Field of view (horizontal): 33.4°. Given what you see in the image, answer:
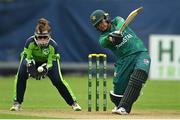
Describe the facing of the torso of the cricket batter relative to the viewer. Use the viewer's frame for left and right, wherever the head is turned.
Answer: facing the viewer and to the left of the viewer

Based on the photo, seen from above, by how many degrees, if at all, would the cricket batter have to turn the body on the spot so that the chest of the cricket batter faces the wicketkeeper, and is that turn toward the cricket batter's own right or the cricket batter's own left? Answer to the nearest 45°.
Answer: approximately 45° to the cricket batter's own right

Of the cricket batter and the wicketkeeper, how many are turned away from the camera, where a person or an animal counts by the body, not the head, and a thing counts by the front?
0

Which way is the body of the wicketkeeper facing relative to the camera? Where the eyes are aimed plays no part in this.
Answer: toward the camera
